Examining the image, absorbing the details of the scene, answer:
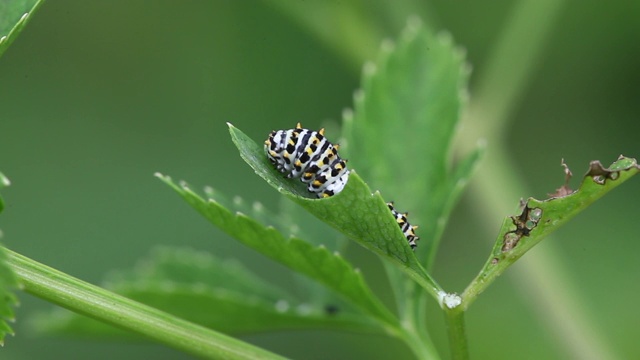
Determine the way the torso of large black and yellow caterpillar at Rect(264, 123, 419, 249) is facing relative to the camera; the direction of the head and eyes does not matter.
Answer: to the viewer's left
